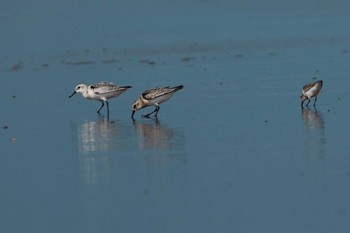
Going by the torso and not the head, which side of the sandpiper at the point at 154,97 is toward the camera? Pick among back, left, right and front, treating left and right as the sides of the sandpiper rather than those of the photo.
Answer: left

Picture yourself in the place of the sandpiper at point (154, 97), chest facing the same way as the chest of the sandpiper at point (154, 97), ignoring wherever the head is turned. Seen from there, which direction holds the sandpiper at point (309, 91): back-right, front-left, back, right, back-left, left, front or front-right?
back

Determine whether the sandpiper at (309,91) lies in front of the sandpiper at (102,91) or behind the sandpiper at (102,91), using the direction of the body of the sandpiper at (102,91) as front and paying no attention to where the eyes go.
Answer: behind

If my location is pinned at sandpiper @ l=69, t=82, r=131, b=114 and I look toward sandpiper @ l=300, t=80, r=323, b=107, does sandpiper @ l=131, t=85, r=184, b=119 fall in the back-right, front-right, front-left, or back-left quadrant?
front-right

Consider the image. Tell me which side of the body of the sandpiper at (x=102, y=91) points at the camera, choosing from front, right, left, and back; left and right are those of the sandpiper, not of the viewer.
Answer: left

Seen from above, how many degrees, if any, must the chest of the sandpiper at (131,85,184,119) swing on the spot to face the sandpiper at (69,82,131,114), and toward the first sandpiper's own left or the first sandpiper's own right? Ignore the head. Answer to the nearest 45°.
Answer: approximately 45° to the first sandpiper's own right

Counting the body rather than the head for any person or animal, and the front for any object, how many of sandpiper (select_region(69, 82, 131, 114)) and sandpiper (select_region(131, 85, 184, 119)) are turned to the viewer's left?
2

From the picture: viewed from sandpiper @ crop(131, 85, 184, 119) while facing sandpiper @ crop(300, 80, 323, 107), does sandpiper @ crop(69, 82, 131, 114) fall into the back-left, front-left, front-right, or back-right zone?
back-left

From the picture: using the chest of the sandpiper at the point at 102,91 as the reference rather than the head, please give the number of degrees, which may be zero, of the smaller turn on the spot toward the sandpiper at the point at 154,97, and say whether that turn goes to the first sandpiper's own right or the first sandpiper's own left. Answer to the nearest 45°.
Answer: approximately 135° to the first sandpiper's own left

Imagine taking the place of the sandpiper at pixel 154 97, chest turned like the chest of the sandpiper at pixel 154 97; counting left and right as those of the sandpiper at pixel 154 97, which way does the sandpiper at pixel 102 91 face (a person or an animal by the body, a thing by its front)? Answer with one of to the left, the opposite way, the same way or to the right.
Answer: the same way
